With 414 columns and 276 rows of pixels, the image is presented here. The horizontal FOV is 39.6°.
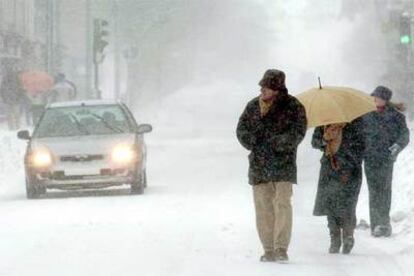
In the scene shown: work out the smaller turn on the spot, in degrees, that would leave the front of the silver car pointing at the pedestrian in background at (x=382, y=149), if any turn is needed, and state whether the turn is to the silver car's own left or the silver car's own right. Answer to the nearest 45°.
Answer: approximately 45° to the silver car's own left

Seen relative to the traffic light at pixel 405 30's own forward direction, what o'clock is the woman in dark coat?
The woman in dark coat is roughly at 12 o'clock from the traffic light.

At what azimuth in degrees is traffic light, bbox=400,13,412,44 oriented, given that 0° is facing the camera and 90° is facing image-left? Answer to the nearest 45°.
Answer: approximately 0°

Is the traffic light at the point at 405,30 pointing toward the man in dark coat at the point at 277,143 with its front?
yes

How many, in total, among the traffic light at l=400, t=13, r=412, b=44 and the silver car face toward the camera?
2

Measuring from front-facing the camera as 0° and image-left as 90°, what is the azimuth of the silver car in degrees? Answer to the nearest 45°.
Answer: approximately 0°

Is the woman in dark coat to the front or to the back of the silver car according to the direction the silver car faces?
to the front

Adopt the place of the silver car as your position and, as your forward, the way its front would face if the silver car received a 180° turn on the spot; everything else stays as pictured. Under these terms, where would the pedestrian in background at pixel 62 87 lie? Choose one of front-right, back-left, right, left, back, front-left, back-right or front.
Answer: front

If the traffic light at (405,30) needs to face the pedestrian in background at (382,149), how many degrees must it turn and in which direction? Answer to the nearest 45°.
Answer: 0° — it already faces them

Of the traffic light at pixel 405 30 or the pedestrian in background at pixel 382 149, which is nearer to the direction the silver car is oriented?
the pedestrian in background
